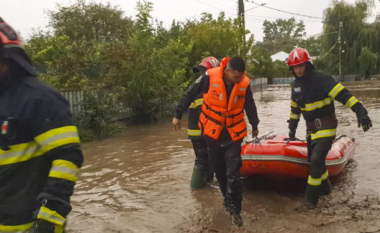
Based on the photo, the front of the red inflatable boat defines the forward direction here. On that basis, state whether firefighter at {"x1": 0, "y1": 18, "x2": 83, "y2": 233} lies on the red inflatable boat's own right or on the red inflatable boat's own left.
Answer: on the red inflatable boat's own right

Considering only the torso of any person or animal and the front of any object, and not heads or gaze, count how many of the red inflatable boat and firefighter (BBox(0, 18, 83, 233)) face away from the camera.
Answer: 0

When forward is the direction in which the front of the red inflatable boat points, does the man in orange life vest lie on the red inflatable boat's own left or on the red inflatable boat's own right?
on the red inflatable boat's own right
